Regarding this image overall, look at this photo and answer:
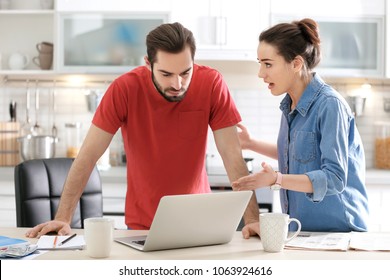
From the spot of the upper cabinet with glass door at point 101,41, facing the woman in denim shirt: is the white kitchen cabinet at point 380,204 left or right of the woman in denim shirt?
left

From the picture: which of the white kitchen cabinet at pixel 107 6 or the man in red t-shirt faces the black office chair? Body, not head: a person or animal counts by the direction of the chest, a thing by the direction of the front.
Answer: the white kitchen cabinet

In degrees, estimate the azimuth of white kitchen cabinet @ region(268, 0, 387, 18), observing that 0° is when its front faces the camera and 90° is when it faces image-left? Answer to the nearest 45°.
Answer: approximately 0°

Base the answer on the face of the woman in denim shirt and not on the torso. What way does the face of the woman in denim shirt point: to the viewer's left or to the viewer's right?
to the viewer's left

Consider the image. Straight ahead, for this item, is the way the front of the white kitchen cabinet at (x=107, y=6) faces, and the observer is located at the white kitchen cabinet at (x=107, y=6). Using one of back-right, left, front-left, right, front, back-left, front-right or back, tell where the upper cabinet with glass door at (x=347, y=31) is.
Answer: left

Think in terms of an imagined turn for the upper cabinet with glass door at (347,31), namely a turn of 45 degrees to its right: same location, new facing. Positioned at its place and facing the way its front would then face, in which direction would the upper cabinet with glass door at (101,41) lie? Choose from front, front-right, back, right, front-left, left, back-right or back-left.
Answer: front-right

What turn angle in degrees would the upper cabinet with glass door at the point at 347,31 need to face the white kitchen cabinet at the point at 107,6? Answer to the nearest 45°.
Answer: approximately 90° to its right
